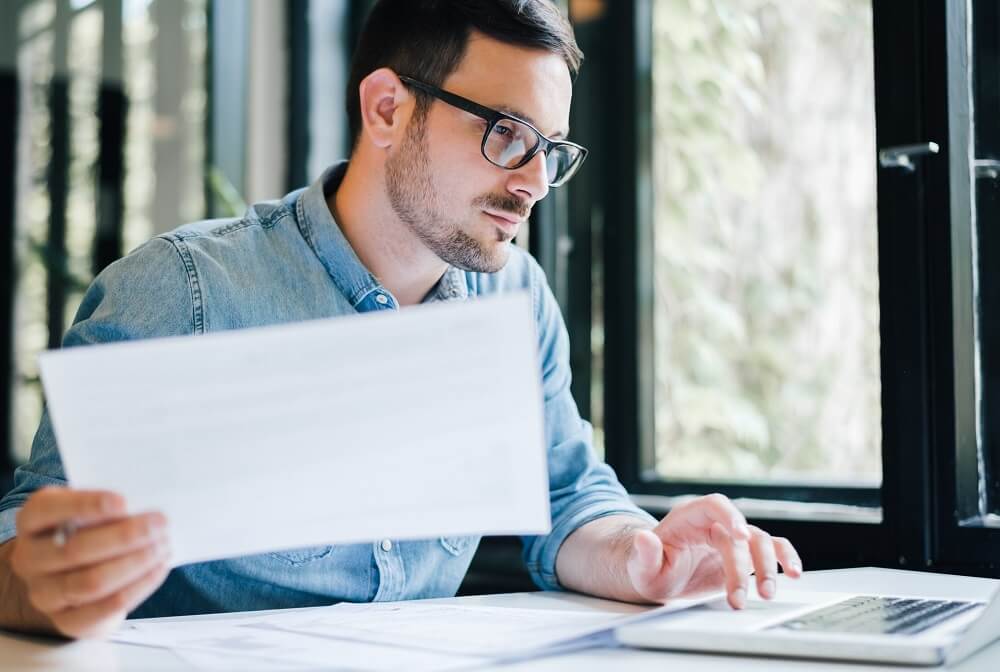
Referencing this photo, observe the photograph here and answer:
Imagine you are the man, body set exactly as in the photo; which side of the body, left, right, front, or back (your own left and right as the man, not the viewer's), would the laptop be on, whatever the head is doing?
front

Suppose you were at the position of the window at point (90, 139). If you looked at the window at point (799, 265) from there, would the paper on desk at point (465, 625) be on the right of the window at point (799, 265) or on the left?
right

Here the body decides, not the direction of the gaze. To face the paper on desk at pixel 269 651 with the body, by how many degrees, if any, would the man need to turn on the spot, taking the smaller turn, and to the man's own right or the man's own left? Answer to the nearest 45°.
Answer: approximately 45° to the man's own right

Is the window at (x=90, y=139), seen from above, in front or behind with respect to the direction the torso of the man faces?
behind

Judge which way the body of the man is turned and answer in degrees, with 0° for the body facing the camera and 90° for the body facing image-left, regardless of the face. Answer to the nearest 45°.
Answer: approximately 315°
